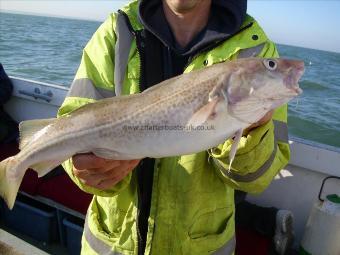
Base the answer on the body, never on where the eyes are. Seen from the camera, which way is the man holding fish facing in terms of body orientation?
toward the camera
